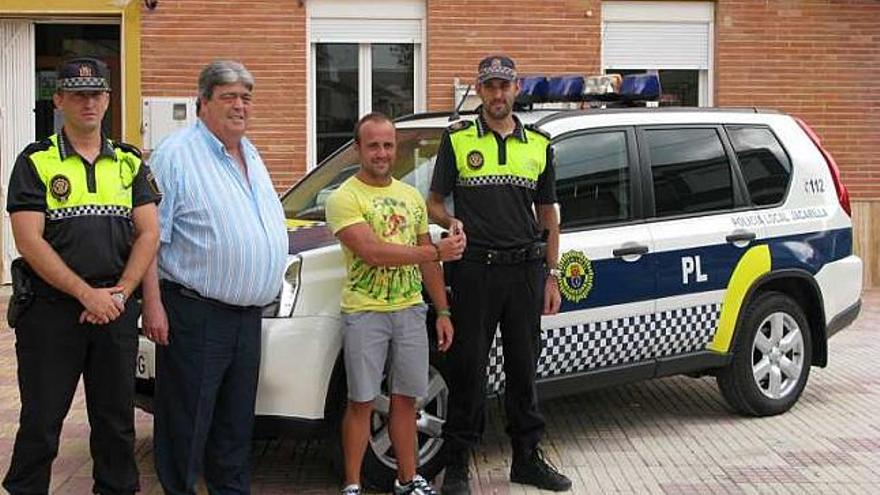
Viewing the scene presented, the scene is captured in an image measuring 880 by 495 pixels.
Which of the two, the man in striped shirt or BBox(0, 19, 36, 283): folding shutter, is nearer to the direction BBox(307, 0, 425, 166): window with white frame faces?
the man in striped shirt

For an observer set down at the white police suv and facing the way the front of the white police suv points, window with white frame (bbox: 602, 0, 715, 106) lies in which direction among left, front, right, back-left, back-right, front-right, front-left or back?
back-right

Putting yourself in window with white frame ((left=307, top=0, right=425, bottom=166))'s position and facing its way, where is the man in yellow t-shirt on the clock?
The man in yellow t-shirt is roughly at 12 o'clock from the window with white frame.

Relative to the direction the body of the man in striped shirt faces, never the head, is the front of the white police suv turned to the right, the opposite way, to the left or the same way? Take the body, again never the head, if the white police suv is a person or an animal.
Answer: to the right

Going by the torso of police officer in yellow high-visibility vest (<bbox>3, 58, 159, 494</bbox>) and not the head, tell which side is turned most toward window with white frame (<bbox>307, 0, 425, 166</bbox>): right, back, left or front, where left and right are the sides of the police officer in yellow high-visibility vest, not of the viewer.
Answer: back

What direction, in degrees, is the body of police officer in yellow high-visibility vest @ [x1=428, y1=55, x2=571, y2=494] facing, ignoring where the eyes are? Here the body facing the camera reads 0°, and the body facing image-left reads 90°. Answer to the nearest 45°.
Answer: approximately 0°

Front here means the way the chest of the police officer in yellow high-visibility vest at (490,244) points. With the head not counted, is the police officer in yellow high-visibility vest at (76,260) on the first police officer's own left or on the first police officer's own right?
on the first police officer's own right
